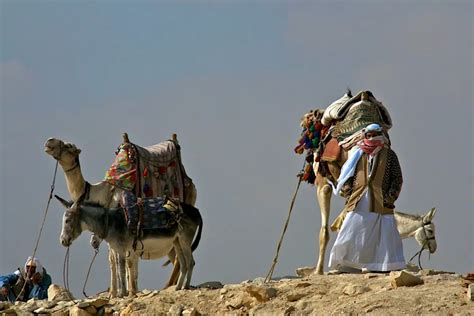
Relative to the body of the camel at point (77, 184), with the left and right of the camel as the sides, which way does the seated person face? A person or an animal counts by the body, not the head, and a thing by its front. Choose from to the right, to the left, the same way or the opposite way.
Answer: to the left

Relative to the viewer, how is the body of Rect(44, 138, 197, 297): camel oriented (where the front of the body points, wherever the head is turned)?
to the viewer's left

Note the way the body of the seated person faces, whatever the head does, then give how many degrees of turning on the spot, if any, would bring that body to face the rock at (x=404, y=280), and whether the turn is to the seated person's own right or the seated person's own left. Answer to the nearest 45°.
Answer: approximately 45° to the seated person's own left

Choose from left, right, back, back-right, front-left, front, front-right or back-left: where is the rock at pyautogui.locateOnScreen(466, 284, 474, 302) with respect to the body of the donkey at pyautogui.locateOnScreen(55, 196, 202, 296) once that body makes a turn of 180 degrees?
front-right

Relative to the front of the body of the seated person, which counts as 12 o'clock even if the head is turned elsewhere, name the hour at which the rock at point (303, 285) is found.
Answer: The rock is roughly at 9 o'clock from the seated person.

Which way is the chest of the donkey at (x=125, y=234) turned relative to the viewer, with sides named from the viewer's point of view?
facing to the left of the viewer

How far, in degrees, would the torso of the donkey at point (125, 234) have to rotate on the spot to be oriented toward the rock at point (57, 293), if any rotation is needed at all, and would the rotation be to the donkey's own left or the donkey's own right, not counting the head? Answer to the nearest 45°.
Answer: approximately 45° to the donkey's own right
